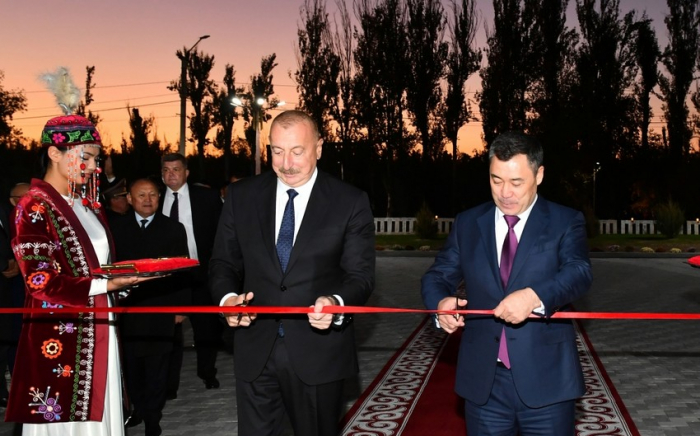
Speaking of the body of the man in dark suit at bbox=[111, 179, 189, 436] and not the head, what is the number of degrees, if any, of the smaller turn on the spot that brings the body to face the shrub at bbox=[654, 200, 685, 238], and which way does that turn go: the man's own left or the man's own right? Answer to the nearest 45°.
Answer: approximately 135° to the man's own left

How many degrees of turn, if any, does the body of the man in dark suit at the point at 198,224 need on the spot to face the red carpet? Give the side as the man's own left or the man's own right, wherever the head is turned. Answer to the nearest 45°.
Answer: approximately 90° to the man's own left

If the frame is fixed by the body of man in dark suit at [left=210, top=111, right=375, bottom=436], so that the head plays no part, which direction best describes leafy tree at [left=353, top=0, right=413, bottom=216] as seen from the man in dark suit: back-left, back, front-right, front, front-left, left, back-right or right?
back

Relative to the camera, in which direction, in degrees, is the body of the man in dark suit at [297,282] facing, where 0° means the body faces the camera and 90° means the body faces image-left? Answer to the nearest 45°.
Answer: approximately 0°

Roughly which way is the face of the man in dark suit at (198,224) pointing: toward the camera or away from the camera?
toward the camera

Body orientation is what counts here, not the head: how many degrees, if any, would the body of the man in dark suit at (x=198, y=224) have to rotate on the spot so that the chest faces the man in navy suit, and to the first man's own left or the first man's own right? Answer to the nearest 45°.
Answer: approximately 45° to the first man's own left

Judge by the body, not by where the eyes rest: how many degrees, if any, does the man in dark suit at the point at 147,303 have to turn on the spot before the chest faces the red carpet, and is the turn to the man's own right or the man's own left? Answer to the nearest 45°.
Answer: approximately 90° to the man's own left

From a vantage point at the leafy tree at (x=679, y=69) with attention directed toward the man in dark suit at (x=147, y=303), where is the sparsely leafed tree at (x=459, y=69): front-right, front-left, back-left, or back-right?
front-right

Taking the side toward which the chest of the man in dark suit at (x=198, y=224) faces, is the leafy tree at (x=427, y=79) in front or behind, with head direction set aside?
behind

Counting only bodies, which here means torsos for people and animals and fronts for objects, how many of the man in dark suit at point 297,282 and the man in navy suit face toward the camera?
2

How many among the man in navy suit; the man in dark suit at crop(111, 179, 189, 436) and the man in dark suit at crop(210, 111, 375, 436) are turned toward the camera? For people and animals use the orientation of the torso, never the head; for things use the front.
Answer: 3

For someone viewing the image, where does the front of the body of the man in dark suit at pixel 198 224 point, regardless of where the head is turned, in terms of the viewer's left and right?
facing the viewer and to the left of the viewer

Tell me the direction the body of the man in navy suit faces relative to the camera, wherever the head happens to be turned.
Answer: toward the camera
